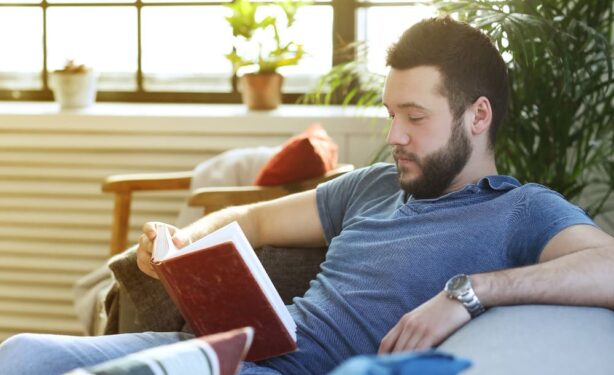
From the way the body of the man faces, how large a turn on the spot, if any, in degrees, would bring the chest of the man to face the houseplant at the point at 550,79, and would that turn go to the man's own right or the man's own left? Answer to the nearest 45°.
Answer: approximately 180°

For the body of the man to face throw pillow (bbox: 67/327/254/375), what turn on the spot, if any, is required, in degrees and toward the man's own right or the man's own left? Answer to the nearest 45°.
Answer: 0° — they already face it

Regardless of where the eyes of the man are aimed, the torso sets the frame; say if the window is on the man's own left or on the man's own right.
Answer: on the man's own right

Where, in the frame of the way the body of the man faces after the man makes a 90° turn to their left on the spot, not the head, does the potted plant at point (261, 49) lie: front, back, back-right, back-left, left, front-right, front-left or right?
back-left

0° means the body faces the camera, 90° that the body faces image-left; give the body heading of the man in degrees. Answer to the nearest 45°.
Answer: approximately 45°

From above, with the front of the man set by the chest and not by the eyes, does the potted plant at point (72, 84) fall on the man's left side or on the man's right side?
on the man's right side
